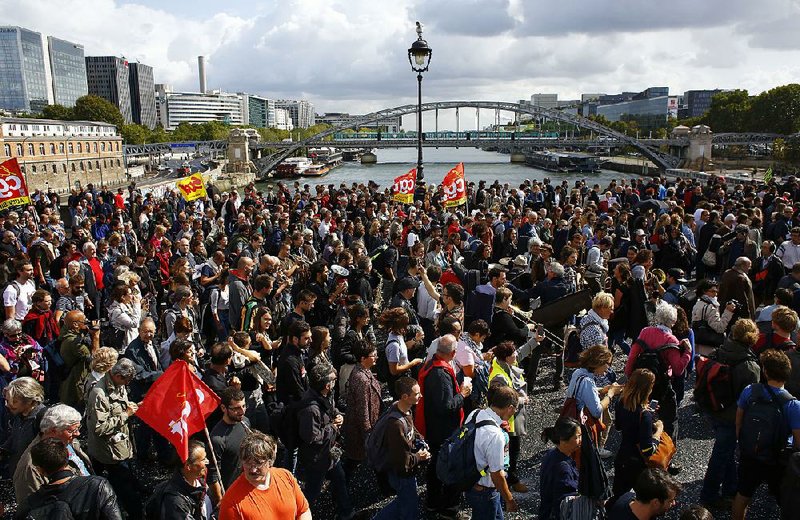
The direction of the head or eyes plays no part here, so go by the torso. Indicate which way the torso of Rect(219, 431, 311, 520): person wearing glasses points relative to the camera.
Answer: toward the camera

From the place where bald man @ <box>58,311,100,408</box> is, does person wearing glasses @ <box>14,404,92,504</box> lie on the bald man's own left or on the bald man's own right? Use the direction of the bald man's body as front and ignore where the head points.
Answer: on the bald man's own right

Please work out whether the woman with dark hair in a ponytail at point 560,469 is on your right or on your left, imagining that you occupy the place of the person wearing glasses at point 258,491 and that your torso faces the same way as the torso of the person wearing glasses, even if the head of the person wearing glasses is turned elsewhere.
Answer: on your left

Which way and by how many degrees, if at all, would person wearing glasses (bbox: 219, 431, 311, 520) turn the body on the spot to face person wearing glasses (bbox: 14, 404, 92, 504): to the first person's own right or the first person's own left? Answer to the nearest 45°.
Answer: approximately 135° to the first person's own right

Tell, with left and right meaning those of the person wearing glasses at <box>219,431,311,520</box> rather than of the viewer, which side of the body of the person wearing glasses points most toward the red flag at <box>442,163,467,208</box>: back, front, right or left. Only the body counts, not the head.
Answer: back

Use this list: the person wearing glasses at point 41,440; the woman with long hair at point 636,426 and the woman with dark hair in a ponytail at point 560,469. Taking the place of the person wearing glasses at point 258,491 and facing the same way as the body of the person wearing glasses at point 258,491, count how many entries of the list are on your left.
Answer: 2
